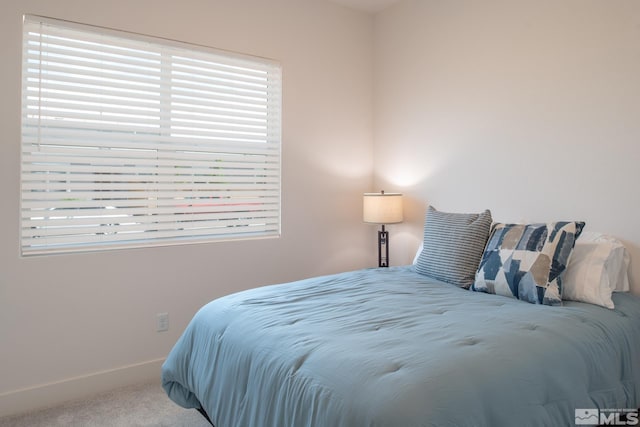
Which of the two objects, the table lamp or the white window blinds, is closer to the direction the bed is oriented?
the white window blinds

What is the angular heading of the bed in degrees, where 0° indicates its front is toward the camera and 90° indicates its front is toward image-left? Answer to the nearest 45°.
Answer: approximately 45°

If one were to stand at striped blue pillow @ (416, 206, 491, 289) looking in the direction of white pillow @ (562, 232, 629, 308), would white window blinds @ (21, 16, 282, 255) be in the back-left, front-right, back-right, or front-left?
back-right

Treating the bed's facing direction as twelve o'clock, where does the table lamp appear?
The table lamp is roughly at 4 o'clock from the bed.

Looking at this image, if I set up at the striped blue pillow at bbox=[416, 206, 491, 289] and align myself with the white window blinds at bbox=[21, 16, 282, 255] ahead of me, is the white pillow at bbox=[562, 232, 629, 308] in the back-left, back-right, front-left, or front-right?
back-left
